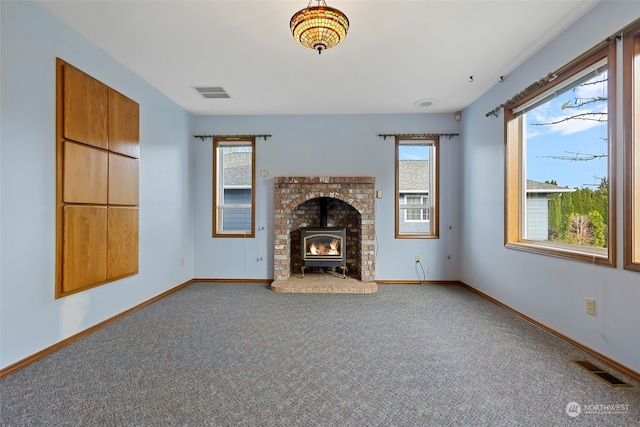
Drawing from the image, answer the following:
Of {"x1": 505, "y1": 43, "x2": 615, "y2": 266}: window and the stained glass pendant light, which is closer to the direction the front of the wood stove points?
the stained glass pendant light

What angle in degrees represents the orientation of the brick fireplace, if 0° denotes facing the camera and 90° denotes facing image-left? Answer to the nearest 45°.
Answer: approximately 0°

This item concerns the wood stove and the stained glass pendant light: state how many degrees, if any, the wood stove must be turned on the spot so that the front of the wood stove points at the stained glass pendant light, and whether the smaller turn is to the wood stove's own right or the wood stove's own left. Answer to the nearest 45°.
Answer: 0° — it already faces it

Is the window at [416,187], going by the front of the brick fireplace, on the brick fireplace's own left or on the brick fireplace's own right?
on the brick fireplace's own left

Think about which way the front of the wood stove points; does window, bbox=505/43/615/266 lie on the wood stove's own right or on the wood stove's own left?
on the wood stove's own left

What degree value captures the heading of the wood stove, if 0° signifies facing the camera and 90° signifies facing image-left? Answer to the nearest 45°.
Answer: approximately 0°

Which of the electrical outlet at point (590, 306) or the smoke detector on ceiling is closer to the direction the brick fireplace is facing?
the electrical outlet

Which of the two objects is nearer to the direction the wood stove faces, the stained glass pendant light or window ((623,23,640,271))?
the stained glass pendant light

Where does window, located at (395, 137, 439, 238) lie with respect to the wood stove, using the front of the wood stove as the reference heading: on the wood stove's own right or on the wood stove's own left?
on the wood stove's own left

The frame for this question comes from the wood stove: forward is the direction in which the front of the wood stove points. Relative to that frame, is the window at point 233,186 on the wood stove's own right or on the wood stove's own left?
on the wood stove's own right

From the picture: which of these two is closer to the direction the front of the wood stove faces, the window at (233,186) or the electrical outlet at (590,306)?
the electrical outlet
